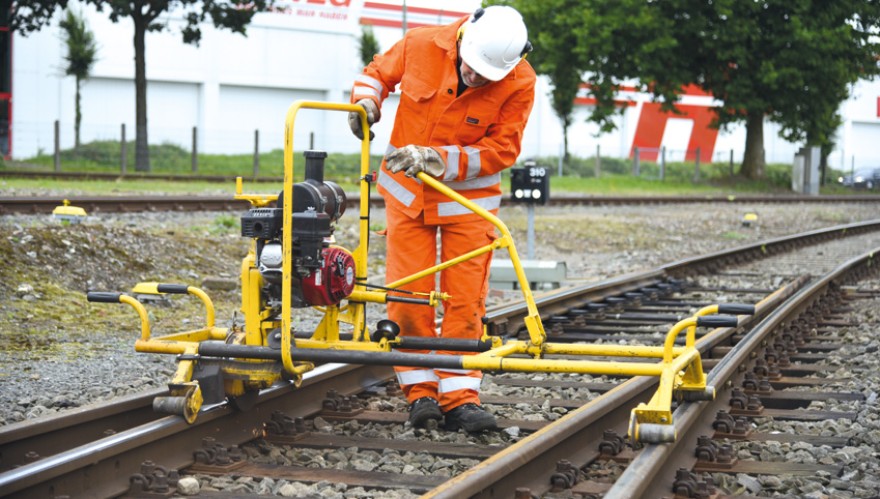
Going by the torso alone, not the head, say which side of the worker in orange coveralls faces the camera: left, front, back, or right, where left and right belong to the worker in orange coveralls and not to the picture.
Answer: front

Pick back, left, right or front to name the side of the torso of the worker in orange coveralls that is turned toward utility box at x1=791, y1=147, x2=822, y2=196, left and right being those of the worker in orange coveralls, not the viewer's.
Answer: back

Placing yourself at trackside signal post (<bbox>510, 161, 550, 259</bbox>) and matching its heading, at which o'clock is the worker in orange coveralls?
The worker in orange coveralls is roughly at 12 o'clock from the trackside signal post.

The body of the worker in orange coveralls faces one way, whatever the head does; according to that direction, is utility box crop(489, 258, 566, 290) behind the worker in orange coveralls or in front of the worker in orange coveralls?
behind

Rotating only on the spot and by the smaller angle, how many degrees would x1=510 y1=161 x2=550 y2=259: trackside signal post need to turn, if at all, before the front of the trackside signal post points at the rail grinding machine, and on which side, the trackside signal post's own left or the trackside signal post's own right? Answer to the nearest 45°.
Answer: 0° — it already faces it

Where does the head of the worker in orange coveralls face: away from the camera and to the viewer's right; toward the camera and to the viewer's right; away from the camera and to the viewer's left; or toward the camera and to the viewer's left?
toward the camera and to the viewer's left

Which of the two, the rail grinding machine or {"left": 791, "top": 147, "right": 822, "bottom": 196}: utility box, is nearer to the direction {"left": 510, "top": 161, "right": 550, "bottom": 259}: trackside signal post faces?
the rail grinding machine

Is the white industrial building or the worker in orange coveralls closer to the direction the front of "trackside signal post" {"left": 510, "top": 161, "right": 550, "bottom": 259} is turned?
the worker in orange coveralls

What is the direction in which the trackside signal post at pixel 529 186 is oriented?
toward the camera
